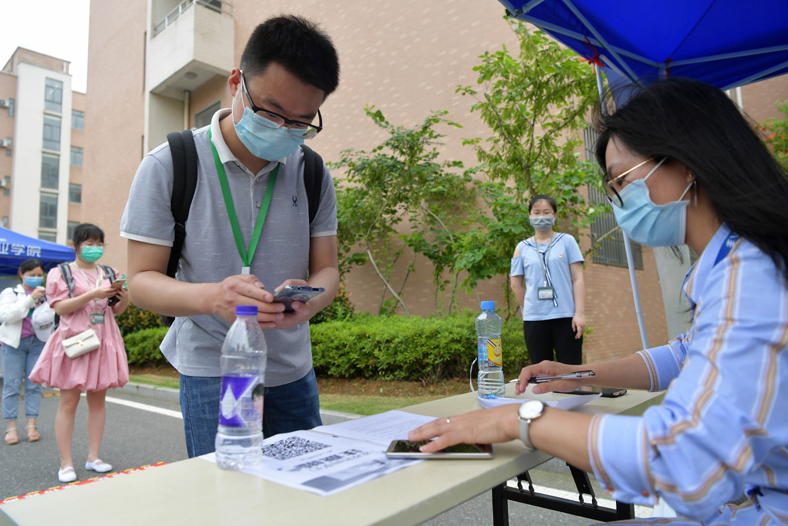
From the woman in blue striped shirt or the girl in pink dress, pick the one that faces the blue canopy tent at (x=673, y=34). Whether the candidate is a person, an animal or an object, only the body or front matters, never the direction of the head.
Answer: the girl in pink dress

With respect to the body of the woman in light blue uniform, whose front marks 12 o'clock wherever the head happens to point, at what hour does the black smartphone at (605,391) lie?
The black smartphone is roughly at 12 o'clock from the woman in light blue uniform.

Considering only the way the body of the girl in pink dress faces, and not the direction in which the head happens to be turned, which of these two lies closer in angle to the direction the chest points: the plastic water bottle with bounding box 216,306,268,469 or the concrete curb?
the plastic water bottle

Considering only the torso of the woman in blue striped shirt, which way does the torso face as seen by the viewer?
to the viewer's left

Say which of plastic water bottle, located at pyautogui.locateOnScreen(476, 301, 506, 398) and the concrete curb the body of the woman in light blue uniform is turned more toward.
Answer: the plastic water bottle

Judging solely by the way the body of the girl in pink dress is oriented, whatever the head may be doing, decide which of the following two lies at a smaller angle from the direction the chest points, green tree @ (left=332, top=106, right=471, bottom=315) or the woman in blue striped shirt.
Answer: the woman in blue striped shirt

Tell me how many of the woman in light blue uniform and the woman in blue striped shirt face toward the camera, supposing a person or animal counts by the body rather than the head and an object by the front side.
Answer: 1

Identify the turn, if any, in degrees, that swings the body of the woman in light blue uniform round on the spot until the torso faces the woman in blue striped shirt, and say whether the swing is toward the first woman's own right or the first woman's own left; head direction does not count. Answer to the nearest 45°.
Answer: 0° — they already face them

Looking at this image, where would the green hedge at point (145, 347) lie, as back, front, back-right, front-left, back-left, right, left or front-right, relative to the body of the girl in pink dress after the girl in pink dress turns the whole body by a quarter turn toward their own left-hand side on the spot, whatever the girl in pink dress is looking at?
front-left
